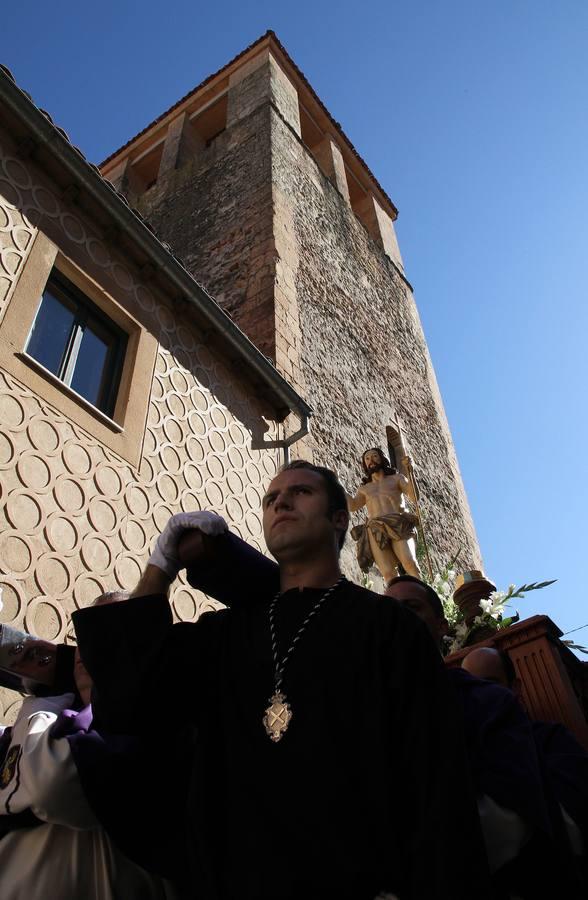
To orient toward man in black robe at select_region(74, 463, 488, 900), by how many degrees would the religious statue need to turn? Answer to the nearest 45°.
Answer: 0° — it already faces them

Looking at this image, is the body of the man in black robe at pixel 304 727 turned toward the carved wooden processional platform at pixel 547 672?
no

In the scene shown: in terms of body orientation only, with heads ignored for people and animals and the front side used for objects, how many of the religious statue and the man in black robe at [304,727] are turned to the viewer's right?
0

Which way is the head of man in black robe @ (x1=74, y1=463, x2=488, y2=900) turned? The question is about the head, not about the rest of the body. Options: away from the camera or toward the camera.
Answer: toward the camera

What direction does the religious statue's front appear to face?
toward the camera

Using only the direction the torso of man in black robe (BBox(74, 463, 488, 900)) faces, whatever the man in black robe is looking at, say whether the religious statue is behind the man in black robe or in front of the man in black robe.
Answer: behind

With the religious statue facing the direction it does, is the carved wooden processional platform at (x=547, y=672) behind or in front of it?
in front

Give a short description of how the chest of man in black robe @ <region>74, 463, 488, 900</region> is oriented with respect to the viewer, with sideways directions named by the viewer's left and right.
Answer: facing the viewer and to the left of the viewer

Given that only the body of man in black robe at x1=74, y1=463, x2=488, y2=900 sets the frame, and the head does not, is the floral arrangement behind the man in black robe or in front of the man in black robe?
behind
